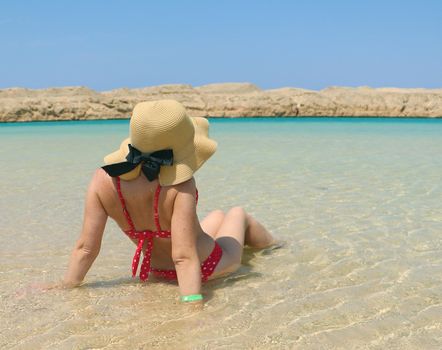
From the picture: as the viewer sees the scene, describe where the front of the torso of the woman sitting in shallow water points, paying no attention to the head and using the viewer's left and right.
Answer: facing away from the viewer and to the right of the viewer
